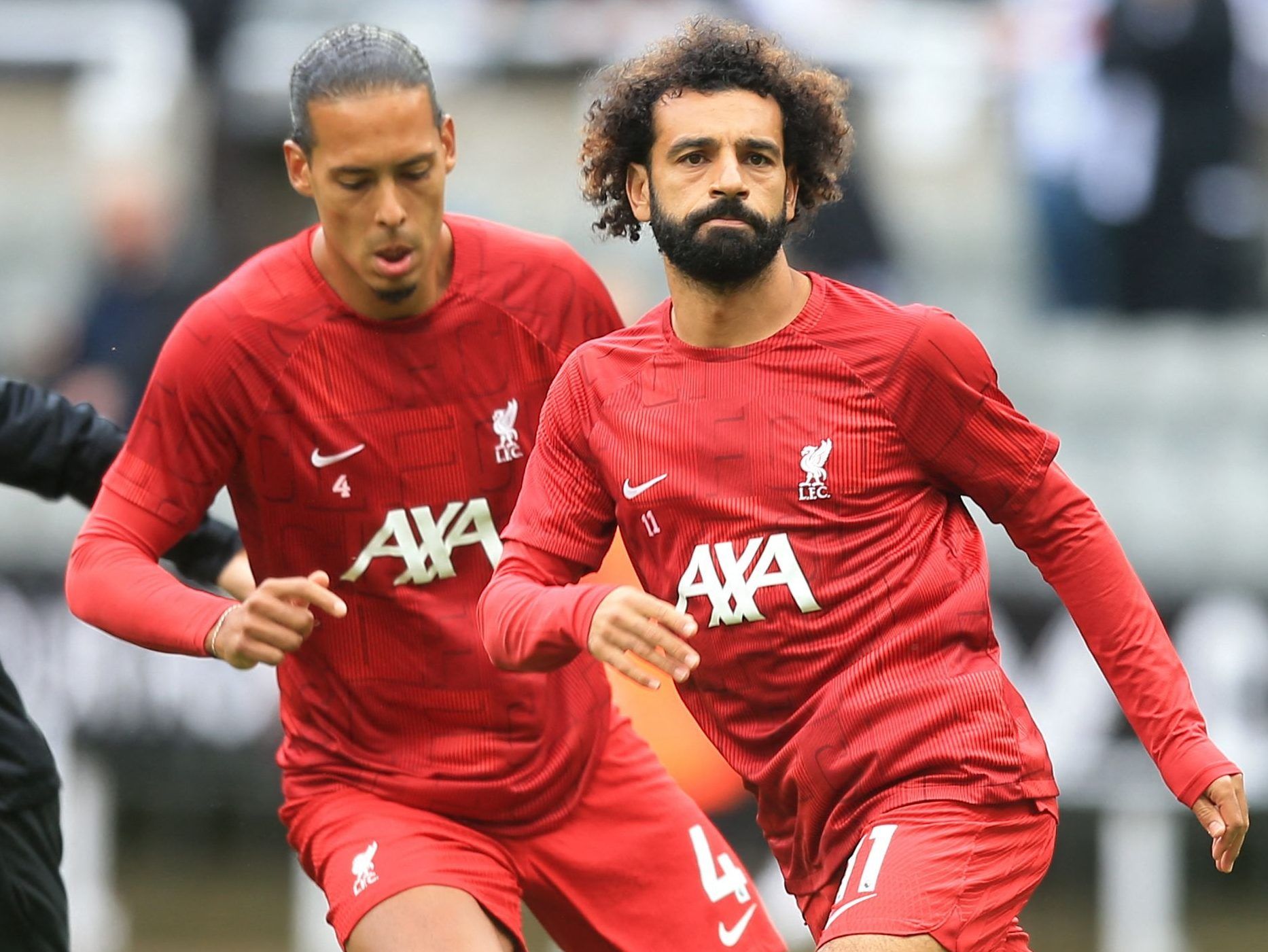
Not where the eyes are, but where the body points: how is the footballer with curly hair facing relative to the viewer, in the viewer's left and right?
facing the viewer

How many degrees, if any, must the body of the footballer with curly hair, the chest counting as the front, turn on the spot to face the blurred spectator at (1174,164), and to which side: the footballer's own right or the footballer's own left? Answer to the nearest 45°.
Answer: approximately 180°

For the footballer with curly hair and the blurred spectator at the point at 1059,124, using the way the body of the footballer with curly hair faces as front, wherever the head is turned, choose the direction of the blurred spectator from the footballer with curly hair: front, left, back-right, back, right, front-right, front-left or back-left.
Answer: back

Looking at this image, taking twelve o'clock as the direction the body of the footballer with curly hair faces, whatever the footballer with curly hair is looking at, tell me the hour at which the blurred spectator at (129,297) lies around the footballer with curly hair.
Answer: The blurred spectator is roughly at 5 o'clock from the footballer with curly hair.

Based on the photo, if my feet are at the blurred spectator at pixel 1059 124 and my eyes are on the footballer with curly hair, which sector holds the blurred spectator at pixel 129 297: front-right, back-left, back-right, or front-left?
front-right

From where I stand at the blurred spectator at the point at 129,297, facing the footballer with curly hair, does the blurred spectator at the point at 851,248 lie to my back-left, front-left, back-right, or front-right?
front-left
